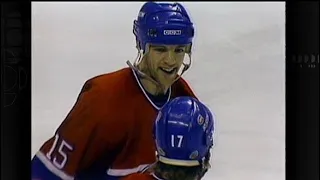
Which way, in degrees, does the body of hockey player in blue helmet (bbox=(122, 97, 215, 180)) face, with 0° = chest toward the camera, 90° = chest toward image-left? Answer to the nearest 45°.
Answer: approximately 225°
